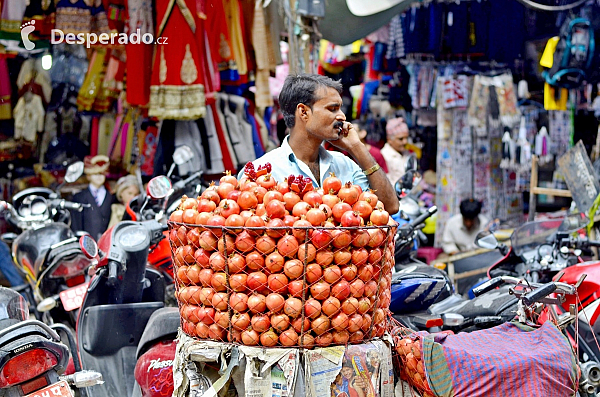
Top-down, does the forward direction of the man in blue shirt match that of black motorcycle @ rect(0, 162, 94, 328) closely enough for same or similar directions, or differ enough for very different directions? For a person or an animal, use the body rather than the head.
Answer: very different directions

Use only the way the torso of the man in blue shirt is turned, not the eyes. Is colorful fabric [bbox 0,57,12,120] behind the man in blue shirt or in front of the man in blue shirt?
behind

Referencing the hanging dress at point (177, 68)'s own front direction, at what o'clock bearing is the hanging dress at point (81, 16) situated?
the hanging dress at point (81, 16) is roughly at 3 o'clock from the hanging dress at point (177, 68).

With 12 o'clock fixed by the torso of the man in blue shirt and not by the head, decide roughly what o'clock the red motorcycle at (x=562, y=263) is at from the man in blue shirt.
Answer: The red motorcycle is roughly at 9 o'clock from the man in blue shirt.

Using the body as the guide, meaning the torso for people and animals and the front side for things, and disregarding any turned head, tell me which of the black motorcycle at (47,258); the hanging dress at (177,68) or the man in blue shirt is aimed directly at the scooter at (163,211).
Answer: the hanging dress

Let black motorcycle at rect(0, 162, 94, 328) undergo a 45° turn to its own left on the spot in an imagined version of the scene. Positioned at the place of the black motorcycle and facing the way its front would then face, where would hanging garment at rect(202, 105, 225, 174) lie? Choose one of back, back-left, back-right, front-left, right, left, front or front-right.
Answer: back-right

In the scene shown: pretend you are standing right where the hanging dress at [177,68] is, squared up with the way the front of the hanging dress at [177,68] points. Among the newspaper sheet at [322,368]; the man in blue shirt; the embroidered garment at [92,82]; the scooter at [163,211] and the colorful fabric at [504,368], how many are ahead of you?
4

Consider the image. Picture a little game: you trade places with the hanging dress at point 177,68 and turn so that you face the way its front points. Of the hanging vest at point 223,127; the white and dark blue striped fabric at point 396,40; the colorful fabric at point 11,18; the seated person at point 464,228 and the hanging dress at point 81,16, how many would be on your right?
2

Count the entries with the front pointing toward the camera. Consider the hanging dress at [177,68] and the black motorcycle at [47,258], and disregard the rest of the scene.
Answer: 1

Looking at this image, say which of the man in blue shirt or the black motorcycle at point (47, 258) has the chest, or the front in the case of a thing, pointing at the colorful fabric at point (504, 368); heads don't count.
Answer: the man in blue shirt

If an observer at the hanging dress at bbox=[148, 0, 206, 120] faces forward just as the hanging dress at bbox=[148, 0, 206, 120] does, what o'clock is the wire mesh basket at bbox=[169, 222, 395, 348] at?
The wire mesh basket is roughly at 12 o'clock from the hanging dress.

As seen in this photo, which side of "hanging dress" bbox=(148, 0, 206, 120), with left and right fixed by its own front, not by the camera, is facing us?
front

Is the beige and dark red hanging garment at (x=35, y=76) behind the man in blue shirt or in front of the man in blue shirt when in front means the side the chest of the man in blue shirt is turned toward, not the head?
behind

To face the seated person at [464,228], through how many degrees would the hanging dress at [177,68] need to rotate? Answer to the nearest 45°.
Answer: approximately 90° to its left

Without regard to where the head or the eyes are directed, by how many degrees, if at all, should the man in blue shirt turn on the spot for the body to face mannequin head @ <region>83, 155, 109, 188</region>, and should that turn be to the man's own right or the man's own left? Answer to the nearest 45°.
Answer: approximately 180°

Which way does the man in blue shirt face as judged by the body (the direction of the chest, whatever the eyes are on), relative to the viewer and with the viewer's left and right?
facing the viewer and to the right of the viewer
